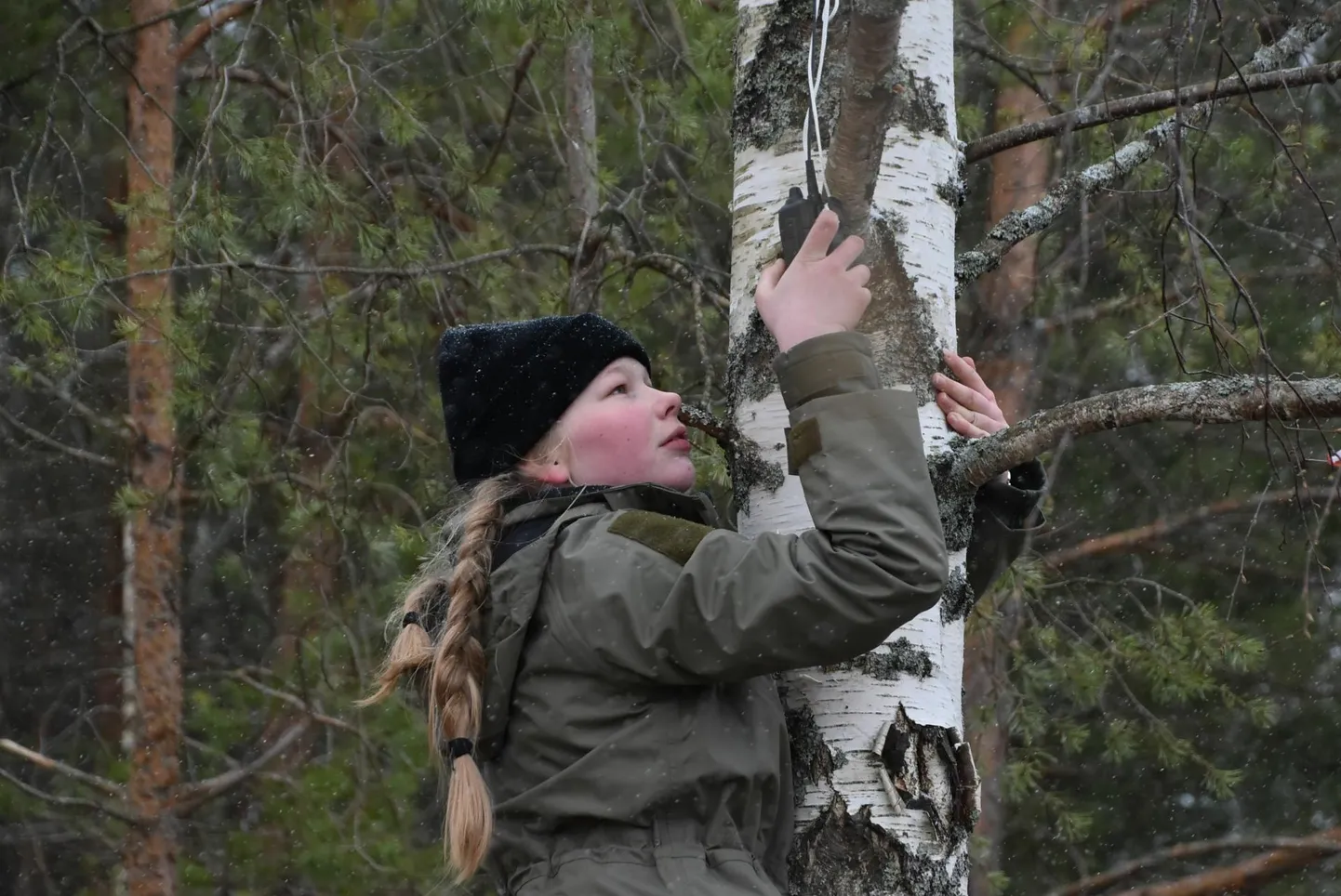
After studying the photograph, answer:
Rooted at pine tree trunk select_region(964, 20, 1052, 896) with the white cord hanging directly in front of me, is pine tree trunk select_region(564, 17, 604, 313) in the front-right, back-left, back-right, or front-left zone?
front-right

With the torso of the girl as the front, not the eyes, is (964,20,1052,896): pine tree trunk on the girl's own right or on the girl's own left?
on the girl's own left

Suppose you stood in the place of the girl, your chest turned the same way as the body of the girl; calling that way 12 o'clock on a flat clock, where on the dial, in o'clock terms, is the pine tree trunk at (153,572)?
The pine tree trunk is roughly at 8 o'clock from the girl.

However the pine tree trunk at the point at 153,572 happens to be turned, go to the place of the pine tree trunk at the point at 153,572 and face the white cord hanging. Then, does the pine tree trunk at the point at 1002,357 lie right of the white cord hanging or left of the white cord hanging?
left

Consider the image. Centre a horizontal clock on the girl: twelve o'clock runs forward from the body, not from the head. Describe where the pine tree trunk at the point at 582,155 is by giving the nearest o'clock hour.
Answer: The pine tree trunk is roughly at 9 o'clock from the girl.

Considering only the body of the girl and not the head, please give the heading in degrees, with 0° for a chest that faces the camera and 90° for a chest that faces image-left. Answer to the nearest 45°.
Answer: approximately 270°

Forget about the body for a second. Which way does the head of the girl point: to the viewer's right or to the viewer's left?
to the viewer's right
